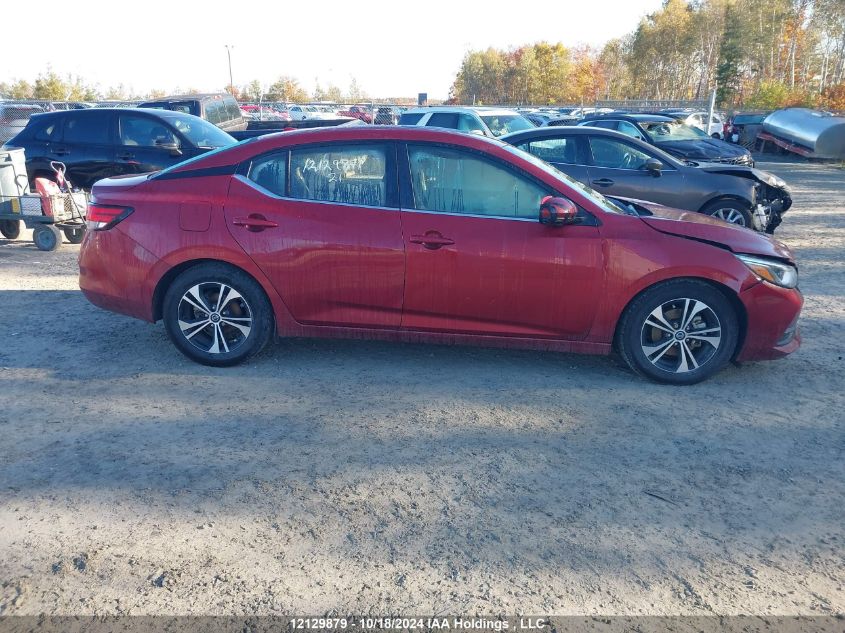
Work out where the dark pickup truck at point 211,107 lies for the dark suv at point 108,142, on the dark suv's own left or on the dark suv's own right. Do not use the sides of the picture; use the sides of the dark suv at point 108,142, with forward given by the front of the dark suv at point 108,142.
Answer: on the dark suv's own left

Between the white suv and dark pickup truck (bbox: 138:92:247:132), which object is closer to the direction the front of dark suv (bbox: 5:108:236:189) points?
the white suv

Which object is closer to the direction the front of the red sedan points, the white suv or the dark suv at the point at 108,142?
the white suv

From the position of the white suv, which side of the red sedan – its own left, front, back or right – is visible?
left

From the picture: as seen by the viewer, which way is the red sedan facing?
to the viewer's right

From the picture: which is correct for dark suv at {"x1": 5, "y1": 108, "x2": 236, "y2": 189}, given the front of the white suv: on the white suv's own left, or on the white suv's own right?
on the white suv's own right

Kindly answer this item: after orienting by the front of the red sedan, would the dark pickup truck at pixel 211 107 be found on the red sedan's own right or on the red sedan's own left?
on the red sedan's own left

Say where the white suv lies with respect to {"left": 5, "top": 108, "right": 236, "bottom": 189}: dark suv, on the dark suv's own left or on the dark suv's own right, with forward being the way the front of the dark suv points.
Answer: on the dark suv's own left

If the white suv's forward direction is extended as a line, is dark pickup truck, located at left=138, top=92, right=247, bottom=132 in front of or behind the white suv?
behind

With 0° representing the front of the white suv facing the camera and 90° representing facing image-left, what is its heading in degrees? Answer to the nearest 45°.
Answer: approximately 315°
